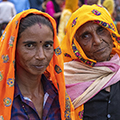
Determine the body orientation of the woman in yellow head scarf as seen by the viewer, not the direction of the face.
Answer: toward the camera

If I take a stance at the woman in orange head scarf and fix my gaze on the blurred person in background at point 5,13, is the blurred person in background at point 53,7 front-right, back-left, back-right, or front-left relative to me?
front-right

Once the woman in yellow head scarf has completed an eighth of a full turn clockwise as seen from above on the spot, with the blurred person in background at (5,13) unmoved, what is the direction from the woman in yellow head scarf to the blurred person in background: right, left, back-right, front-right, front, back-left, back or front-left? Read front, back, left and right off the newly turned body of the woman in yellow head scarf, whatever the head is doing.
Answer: right

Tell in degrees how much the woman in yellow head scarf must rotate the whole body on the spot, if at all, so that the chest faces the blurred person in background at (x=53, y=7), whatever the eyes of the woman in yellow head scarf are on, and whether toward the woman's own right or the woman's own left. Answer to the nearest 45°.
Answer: approximately 180°

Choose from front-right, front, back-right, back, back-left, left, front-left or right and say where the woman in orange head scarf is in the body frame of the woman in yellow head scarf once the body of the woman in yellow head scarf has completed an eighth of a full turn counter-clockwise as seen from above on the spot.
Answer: right

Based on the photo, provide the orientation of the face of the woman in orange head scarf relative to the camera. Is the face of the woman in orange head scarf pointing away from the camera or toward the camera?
toward the camera
